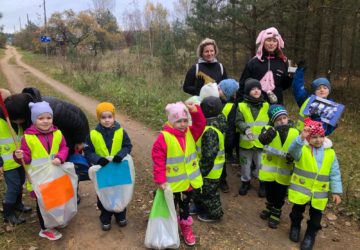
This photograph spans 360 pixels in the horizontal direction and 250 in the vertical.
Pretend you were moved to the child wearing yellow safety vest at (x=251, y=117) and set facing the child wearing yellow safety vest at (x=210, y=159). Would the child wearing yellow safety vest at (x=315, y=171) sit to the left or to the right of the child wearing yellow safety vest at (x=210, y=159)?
left

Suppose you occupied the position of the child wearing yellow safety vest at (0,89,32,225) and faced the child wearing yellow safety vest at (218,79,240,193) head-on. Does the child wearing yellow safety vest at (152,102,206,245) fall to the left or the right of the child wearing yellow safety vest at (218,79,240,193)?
right

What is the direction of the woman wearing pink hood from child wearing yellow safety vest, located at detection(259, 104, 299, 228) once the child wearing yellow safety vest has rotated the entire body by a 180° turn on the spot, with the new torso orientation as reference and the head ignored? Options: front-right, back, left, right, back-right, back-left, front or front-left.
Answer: front

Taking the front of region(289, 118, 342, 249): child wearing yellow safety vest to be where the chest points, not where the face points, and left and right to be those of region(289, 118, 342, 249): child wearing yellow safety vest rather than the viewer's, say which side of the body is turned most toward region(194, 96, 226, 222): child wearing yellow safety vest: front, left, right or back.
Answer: right

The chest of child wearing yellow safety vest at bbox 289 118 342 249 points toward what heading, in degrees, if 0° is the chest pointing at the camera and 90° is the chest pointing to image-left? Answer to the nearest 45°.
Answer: approximately 0°

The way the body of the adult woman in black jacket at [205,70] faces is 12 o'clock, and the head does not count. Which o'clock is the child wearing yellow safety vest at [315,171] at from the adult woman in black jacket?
The child wearing yellow safety vest is roughly at 11 o'clock from the adult woman in black jacket.

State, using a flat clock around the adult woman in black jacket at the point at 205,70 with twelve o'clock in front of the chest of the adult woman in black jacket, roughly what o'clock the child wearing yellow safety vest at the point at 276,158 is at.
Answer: The child wearing yellow safety vest is roughly at 11 o'clock from the adult woman in black jacket.
